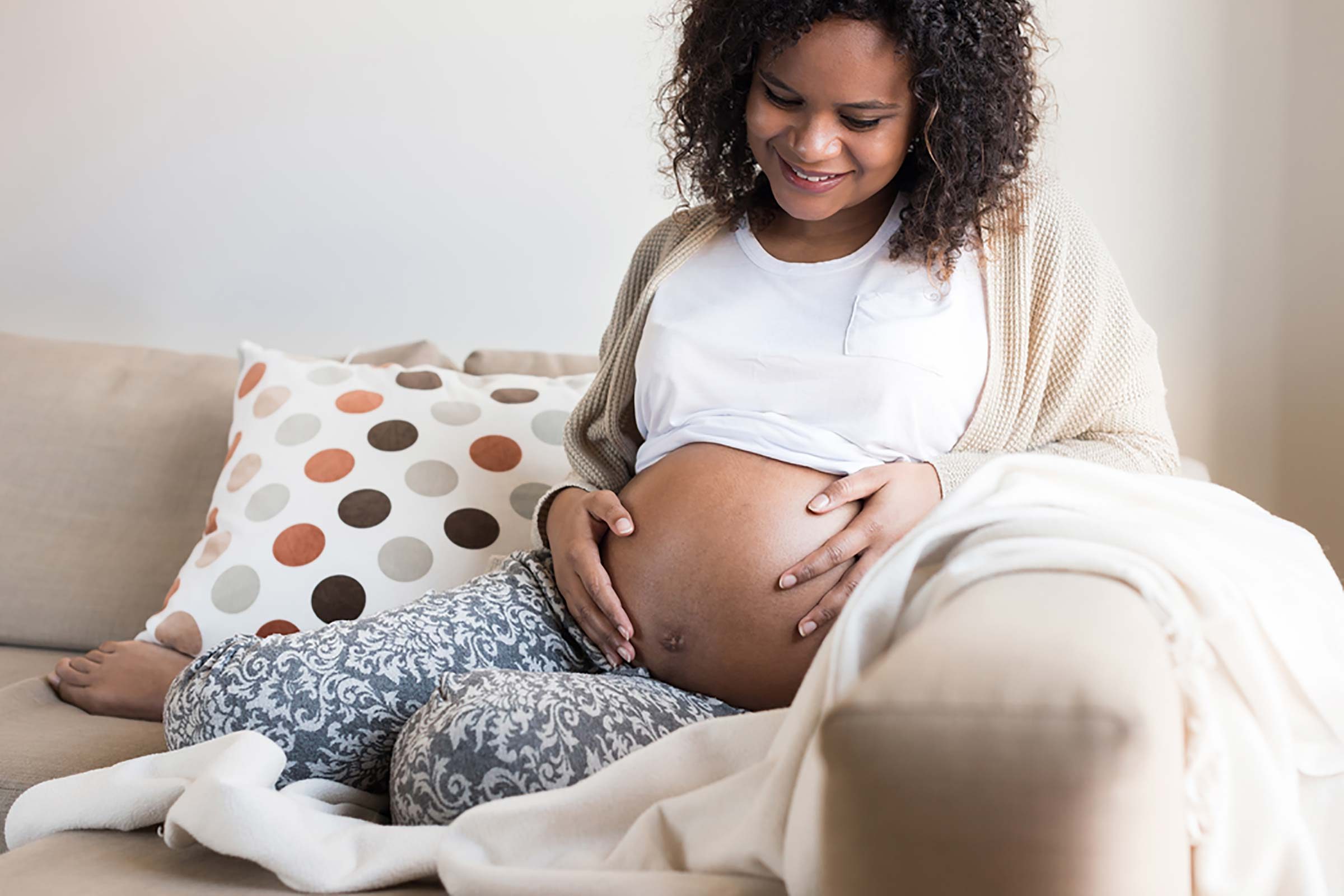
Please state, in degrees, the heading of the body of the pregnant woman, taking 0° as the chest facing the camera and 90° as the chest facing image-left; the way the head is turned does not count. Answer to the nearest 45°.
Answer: approximately 45°
